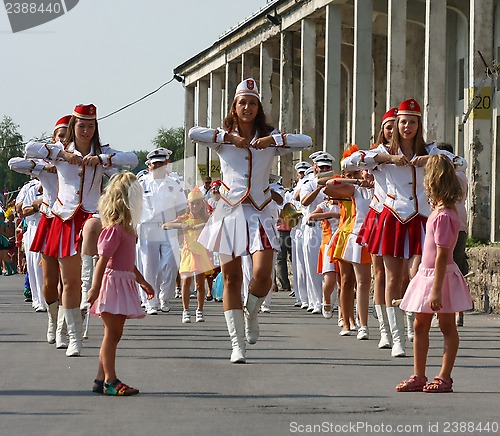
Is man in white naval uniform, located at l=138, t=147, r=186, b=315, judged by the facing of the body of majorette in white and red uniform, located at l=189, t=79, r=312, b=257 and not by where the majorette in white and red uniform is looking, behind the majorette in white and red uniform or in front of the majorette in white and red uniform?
behind

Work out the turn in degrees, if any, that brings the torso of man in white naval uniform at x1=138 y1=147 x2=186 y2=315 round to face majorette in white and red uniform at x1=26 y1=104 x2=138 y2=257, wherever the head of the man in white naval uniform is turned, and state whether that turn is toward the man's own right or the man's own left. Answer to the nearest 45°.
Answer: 0° — they already face them

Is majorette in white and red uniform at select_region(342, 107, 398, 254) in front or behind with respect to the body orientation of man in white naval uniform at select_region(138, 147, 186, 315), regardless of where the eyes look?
in front

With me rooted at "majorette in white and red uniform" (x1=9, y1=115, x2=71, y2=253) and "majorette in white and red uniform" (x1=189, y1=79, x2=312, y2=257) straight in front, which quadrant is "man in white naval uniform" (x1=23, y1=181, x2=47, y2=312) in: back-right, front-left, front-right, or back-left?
back-left

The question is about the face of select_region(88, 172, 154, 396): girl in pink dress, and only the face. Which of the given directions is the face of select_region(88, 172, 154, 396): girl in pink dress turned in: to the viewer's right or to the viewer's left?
to the viewer's right

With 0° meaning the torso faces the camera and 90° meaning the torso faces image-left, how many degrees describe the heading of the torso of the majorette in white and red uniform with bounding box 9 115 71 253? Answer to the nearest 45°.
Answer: approximately 0°

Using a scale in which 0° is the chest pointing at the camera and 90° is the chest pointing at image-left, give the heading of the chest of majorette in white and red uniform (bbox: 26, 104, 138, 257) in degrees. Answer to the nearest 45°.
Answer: approximately 0°

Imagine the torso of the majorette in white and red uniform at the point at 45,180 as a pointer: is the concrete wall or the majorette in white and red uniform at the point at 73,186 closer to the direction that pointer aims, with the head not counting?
the majorette in white and red uniform

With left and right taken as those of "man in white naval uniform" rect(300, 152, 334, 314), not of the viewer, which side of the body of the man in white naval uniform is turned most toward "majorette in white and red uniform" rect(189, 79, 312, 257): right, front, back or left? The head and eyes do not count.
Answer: front
